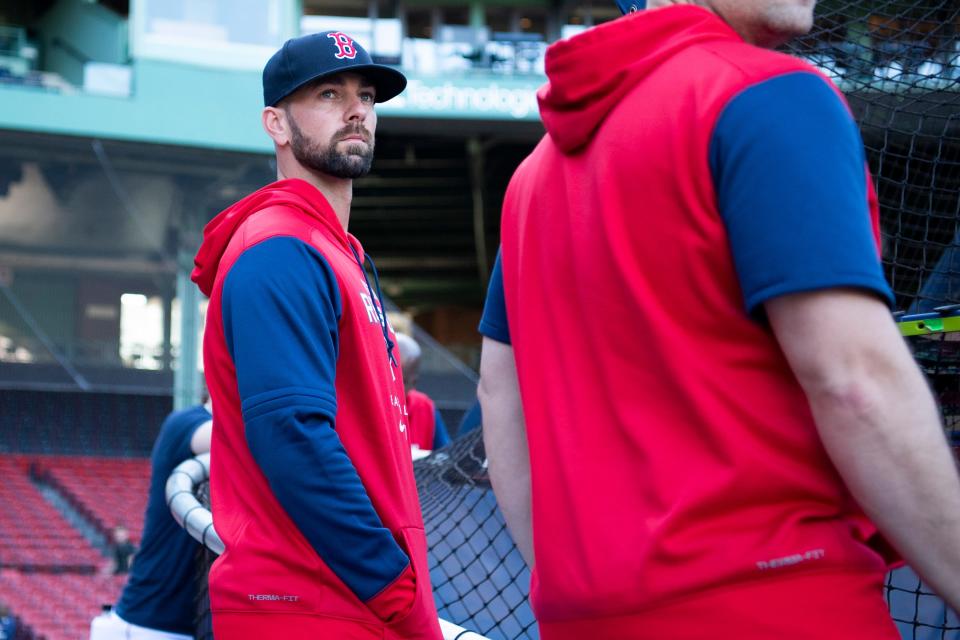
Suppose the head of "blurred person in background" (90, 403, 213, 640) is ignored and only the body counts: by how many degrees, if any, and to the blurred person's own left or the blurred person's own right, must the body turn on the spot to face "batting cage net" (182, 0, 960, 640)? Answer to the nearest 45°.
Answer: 0° — they already face it

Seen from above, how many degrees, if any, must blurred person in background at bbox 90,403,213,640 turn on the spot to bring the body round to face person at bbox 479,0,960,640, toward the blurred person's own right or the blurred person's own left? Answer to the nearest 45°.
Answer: approximately 90° to the blurred person's own right

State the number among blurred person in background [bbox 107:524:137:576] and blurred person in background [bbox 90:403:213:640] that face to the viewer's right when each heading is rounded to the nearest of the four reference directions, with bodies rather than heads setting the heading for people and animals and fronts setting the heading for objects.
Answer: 1

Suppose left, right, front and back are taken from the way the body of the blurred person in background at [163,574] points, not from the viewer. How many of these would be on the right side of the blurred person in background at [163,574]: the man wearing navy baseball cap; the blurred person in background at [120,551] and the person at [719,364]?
2

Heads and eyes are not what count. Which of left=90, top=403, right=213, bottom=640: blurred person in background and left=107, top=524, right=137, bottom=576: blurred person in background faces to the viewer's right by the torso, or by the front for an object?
left=90, top=403, right=213, bottom=640: blurred person in background

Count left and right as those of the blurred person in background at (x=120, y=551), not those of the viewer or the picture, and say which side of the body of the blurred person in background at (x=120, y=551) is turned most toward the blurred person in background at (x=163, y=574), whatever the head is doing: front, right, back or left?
front

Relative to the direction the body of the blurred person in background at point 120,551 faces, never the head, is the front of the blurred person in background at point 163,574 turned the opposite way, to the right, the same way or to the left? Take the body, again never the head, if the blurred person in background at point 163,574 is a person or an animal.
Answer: to the left

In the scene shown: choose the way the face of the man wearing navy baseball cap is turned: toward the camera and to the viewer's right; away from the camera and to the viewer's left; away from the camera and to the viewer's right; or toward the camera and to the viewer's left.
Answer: toward the camera and to the viewer's right

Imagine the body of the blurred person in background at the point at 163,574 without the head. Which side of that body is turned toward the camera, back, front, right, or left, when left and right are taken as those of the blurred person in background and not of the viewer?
right

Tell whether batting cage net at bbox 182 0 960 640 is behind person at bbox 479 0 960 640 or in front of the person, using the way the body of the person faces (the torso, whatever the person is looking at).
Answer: in front

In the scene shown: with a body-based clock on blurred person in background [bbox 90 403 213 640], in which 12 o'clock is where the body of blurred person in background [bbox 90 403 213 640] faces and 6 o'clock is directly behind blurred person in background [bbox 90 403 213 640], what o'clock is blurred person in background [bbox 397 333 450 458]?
blurred person in background [bbox 397 333 450 458] is roughly at 10 o'clock from blurred person in background [bbox 90 403 213 640].

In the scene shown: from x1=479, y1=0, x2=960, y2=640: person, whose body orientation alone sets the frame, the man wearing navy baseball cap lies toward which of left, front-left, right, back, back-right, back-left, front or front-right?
left
